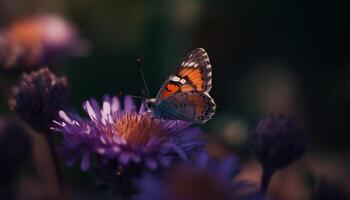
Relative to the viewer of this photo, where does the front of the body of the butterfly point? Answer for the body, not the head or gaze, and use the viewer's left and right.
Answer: facing to the left of the viewer

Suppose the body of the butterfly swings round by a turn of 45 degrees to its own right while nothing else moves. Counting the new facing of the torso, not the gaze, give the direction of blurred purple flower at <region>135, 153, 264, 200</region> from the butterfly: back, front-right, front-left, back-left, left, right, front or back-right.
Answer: back-left

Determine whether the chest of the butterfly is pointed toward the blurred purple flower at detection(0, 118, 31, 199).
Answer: yes

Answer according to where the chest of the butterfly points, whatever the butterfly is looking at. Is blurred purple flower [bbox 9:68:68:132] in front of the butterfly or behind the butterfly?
in front

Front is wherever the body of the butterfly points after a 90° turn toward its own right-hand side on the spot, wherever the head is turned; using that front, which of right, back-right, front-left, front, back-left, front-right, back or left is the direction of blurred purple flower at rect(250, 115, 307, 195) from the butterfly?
back-right
